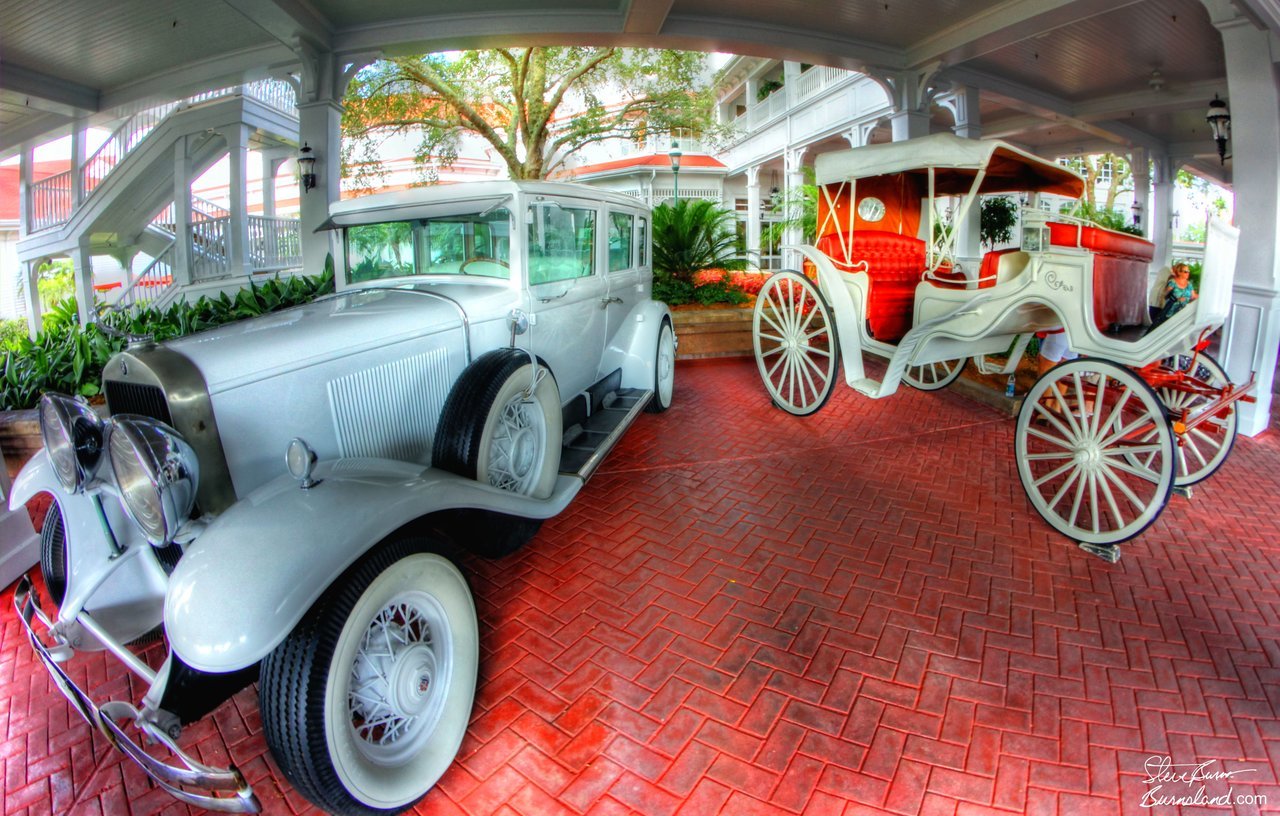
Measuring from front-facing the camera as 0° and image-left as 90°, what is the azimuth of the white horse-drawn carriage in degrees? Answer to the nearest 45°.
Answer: approximately 315°

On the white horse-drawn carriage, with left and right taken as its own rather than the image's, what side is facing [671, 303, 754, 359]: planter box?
back

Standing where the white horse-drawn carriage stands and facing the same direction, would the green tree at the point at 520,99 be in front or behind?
behind

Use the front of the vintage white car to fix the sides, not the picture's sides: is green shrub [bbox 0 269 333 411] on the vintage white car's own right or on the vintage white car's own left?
on the vintage white car's own right

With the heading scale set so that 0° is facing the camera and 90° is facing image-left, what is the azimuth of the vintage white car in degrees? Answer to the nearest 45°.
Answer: approximately 45°

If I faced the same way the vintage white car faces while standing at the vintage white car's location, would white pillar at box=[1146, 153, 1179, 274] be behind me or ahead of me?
behind

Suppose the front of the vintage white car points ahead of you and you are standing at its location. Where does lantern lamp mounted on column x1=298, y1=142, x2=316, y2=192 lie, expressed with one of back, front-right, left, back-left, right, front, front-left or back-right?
back-right
